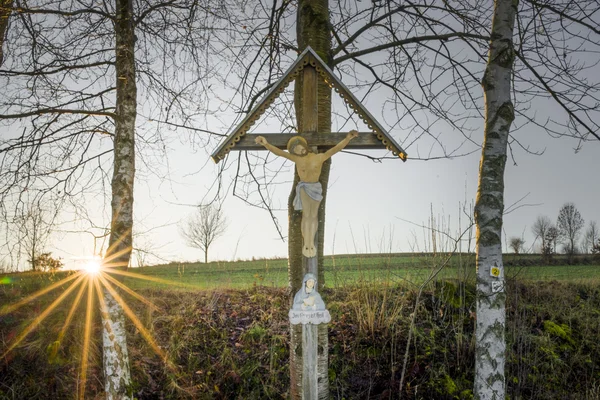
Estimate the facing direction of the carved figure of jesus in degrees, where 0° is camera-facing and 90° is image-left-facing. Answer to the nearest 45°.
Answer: approximately 0°

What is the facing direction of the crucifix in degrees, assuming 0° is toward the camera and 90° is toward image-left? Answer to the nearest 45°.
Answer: approximately 0°
